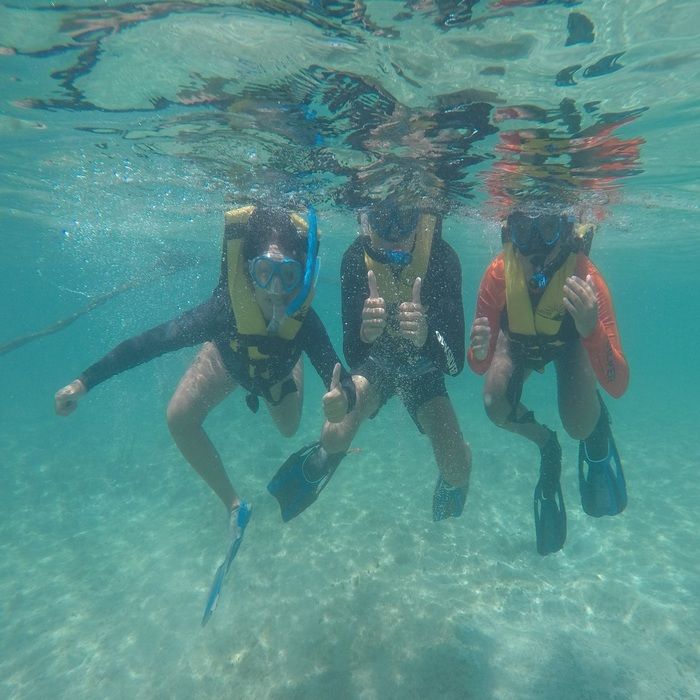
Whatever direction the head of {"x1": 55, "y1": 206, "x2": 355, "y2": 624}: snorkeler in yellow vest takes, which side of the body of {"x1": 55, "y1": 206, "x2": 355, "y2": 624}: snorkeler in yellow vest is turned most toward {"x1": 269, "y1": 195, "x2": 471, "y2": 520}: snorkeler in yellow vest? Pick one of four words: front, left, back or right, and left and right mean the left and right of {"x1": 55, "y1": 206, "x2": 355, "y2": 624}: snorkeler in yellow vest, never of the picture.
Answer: left

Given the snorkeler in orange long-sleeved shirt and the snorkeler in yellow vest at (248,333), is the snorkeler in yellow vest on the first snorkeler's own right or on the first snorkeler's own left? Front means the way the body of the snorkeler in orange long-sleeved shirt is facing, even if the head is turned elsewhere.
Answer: on the first snorkeler's own right

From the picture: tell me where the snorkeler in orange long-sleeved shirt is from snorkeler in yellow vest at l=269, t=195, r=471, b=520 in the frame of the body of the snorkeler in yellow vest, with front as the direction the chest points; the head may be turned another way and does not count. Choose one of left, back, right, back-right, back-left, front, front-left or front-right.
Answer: left

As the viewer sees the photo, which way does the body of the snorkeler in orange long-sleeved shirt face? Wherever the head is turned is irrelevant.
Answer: toward the camera

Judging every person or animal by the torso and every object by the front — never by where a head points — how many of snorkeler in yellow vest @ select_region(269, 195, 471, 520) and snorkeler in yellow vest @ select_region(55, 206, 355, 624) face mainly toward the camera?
2

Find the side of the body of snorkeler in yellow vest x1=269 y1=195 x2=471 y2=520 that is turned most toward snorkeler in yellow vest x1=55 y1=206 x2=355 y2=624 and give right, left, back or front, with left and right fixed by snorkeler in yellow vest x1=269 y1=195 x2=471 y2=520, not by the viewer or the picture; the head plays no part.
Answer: right

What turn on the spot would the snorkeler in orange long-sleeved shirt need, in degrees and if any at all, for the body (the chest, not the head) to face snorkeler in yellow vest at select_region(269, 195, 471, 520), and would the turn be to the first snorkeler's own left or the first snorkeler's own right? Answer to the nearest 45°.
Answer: approximately 45° to the first snorkeler's own right
